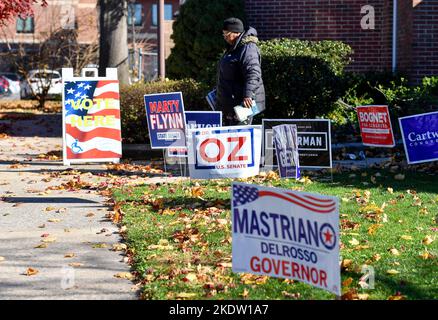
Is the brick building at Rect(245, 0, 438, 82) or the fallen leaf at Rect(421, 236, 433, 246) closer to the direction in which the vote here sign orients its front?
the fallen leaf

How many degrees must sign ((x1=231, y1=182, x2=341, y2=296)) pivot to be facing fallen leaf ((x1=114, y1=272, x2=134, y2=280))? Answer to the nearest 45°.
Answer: approximately 90° to its right

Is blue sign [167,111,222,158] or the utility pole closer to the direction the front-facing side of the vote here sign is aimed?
the blue sign

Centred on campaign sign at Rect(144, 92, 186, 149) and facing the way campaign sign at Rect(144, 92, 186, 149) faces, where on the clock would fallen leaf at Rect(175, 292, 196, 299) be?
The fallen leaf is roughly at 12 o'clock from the campaign sign.

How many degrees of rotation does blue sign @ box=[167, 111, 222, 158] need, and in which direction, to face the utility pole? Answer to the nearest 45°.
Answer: approximately 180°

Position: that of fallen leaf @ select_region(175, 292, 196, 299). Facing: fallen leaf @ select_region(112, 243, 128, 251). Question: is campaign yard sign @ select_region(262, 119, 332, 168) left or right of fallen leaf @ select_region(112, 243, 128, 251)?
right

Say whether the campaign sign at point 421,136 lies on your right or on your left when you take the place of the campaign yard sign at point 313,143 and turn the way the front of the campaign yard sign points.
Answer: on your left

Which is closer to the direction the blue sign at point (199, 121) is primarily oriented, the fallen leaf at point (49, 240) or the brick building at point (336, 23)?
the fallen leaf

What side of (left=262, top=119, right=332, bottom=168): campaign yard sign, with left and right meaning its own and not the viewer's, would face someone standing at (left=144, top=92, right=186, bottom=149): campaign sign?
right

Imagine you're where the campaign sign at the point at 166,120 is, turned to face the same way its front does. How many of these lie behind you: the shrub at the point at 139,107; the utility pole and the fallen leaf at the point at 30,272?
2
